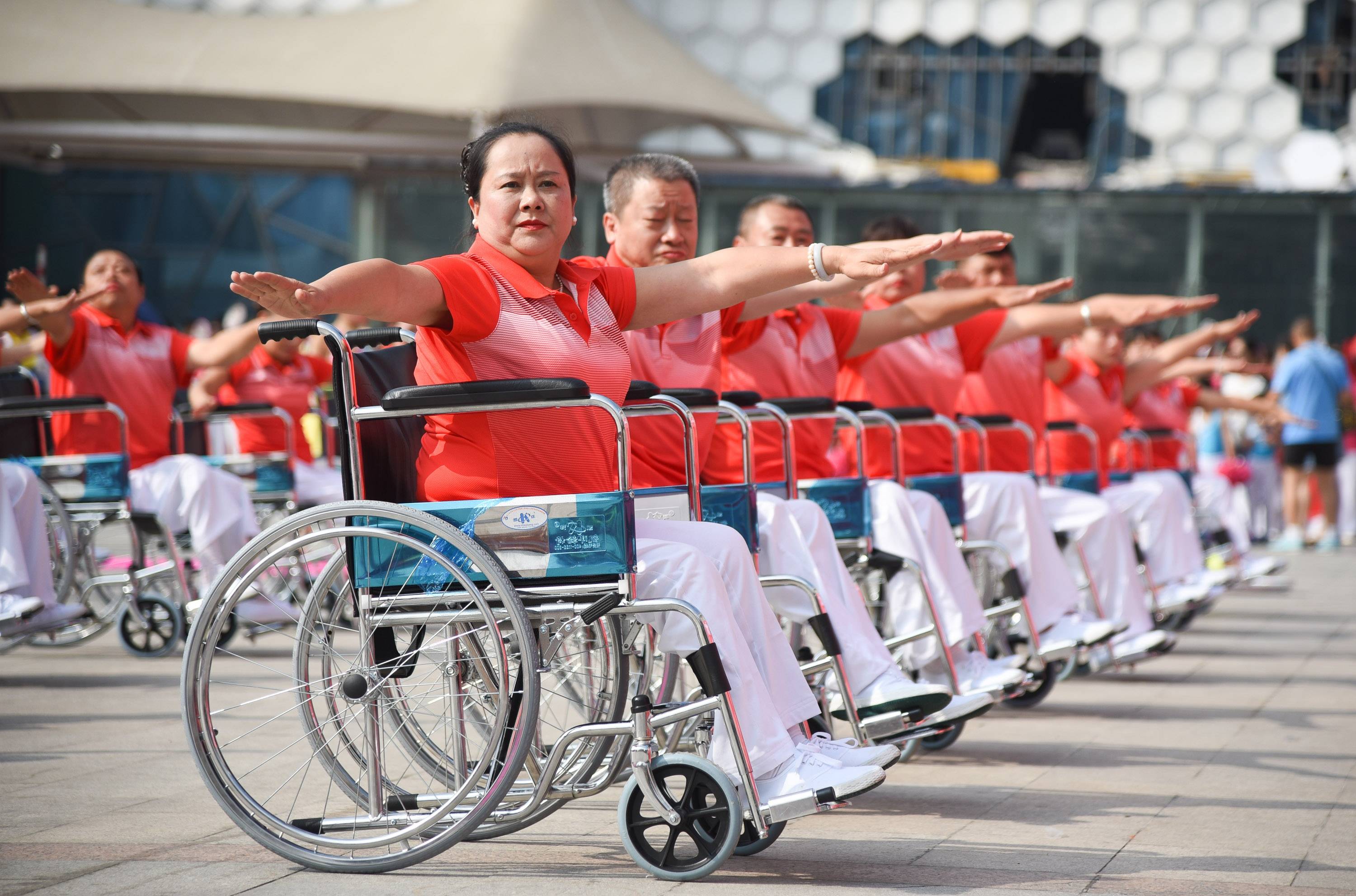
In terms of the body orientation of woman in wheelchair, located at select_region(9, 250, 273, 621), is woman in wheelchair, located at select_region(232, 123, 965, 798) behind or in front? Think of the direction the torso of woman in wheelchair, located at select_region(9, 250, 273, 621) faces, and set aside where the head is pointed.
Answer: in front

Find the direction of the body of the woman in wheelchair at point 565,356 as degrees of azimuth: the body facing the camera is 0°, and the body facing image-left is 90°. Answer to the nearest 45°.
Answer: approximately 315°

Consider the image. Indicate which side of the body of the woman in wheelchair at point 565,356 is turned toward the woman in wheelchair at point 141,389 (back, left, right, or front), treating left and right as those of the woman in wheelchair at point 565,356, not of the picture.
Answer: back

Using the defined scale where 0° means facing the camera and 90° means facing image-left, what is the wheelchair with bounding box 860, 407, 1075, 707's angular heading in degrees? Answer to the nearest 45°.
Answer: approximately 315°

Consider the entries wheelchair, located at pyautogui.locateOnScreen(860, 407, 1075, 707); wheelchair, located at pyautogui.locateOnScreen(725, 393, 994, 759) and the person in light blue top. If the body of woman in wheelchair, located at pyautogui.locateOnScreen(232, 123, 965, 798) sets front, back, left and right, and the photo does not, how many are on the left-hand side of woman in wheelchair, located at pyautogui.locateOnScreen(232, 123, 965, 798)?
3

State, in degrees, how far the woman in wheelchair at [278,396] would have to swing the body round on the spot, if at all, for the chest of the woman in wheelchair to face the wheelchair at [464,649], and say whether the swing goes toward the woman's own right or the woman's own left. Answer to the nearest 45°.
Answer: approximately 45° to the woman's own right

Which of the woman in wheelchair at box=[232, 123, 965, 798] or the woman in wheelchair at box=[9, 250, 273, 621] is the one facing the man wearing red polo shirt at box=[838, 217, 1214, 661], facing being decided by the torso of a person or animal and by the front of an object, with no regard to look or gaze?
the woman in wheelchair at box=[9, 250, 273, 621]

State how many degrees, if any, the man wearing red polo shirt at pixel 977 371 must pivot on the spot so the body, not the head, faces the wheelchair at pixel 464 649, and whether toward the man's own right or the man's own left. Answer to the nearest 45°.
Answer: approximately 45° to the man's own right

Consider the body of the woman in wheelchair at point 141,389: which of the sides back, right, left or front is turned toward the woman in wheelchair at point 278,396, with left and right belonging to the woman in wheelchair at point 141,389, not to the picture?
left
